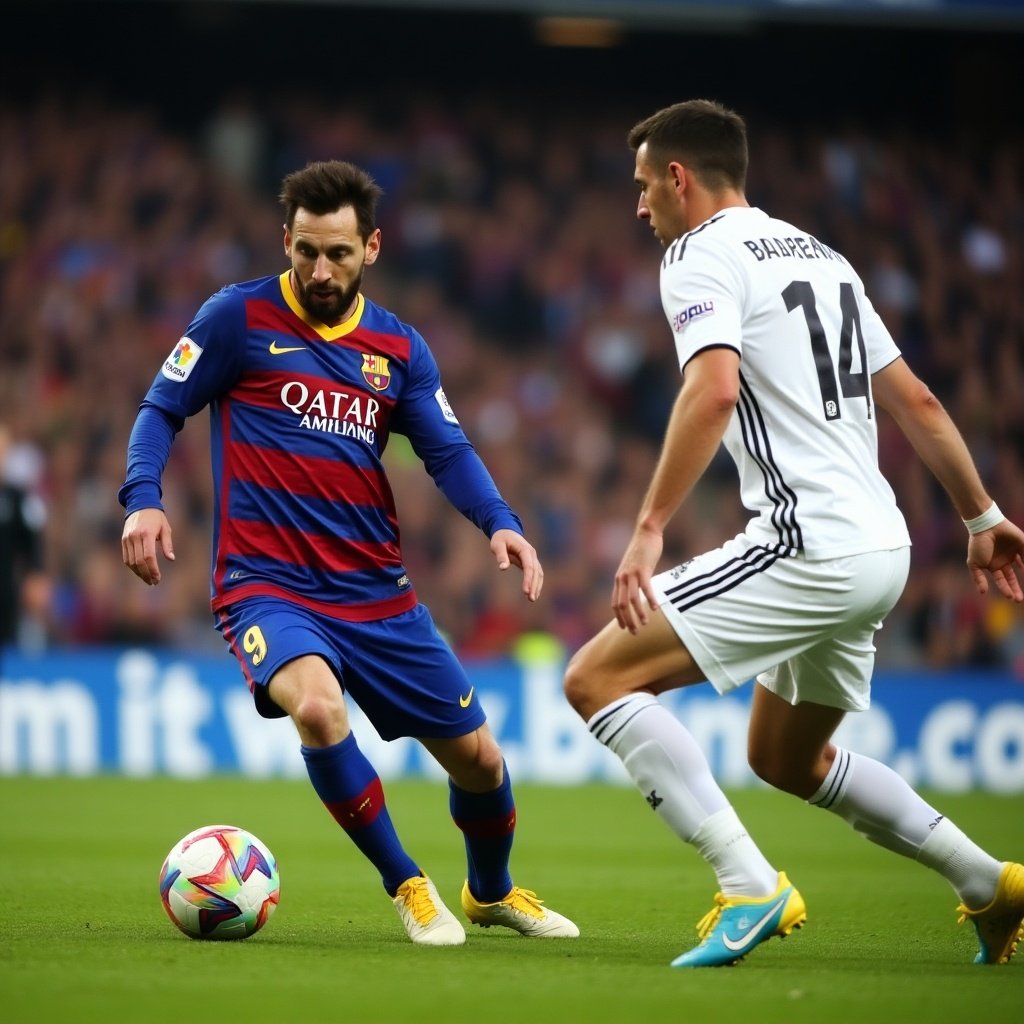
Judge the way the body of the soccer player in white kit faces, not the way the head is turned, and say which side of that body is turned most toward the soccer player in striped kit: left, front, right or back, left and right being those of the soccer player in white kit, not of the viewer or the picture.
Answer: front

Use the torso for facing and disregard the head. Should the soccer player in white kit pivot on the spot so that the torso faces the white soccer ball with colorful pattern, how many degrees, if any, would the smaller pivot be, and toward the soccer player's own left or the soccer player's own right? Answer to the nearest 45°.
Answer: approximately 45° to the soccer player's own left

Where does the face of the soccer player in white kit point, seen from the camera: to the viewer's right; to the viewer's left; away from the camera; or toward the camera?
to the viewer's left

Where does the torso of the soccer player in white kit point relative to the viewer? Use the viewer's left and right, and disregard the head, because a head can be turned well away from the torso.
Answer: facing away from the viewer and to the left of the viewer
